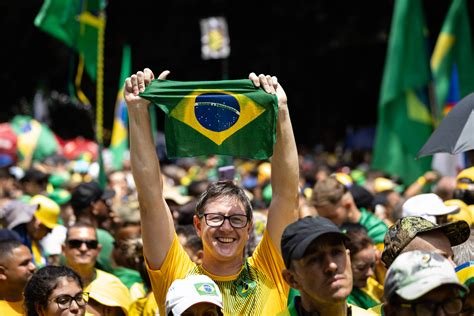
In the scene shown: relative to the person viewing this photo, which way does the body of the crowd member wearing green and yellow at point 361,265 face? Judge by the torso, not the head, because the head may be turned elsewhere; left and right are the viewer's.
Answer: facing the viewer and to the right of the viewer

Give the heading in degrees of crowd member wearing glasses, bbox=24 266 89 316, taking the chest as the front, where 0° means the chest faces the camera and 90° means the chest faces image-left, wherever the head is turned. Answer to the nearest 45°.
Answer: approximately 315°

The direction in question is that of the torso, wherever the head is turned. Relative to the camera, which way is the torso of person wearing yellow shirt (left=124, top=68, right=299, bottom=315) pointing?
toward the camera

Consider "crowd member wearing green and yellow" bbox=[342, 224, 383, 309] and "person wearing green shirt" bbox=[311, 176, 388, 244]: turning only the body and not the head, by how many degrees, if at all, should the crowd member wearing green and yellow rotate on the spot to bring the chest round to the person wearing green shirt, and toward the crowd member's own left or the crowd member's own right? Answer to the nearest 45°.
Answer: approximately 135° to the crowd member's own left
